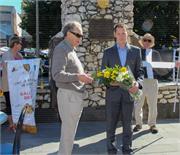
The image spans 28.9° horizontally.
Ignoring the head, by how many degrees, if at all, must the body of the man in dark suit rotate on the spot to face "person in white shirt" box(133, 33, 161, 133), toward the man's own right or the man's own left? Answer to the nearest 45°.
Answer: approximately 180°

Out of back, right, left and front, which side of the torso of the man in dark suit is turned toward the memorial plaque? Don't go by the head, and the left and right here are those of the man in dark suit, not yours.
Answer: back

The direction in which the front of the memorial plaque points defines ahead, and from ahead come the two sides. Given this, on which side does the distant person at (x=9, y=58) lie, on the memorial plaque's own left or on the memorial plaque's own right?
on the memorial plaque's own right

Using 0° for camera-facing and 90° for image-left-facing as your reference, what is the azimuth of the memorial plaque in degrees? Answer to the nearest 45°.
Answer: approximately 0°

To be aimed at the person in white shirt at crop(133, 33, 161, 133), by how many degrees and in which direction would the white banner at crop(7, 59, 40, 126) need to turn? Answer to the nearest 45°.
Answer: approximately 90° to its left
